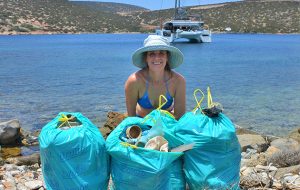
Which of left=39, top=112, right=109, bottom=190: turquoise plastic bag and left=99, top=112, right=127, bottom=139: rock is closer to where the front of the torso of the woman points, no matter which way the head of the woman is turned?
the turquoise plastic bag

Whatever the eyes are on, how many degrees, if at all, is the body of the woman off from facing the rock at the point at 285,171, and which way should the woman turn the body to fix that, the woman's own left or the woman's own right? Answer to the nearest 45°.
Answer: approximately 90° to the woman's own left

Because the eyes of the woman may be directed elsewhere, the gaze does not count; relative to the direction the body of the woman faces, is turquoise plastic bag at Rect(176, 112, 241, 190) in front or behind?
in front

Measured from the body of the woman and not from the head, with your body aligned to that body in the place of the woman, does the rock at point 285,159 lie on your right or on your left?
on your left

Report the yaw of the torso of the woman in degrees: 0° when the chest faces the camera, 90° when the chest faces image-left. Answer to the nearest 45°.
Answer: approximately 0°

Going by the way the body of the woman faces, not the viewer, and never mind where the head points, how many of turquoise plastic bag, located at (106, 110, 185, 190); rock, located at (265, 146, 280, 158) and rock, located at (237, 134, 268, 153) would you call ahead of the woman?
1

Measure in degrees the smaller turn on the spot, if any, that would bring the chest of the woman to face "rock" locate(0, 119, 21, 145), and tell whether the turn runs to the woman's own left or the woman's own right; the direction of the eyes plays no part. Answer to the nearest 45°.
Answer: approximately 135° to the woman's own right
